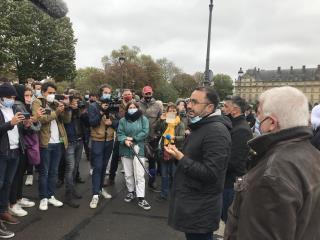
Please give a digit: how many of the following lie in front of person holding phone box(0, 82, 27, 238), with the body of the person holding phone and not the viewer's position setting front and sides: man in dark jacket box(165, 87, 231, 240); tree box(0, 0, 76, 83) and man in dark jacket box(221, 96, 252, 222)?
2

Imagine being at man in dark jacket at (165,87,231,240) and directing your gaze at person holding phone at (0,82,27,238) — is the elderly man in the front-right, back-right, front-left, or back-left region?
back-left

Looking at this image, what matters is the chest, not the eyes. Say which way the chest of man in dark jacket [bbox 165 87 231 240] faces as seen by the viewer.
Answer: to the viewer's left

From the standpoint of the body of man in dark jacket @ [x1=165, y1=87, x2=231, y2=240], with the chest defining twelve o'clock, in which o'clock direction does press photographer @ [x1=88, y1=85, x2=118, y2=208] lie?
The press photographer is roughly at 2 o'clock from the man in dark jacket.

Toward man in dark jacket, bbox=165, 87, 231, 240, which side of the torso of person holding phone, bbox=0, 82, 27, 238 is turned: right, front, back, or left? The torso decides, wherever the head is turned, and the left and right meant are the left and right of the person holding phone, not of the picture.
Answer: front

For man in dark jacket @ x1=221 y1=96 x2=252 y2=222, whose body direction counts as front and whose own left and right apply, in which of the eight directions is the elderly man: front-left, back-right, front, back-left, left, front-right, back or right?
left

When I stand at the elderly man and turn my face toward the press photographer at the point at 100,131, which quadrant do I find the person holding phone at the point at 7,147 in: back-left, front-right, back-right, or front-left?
front-left

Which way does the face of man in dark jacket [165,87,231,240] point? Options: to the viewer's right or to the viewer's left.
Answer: to the viewer's left

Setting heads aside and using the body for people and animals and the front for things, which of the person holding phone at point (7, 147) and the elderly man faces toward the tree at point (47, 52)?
the elderly man

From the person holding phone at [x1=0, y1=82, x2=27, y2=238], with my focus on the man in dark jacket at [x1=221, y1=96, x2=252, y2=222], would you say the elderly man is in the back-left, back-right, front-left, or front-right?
front-right

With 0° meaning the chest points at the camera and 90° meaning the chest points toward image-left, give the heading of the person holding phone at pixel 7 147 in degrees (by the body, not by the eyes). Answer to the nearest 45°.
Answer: approximately 315°
